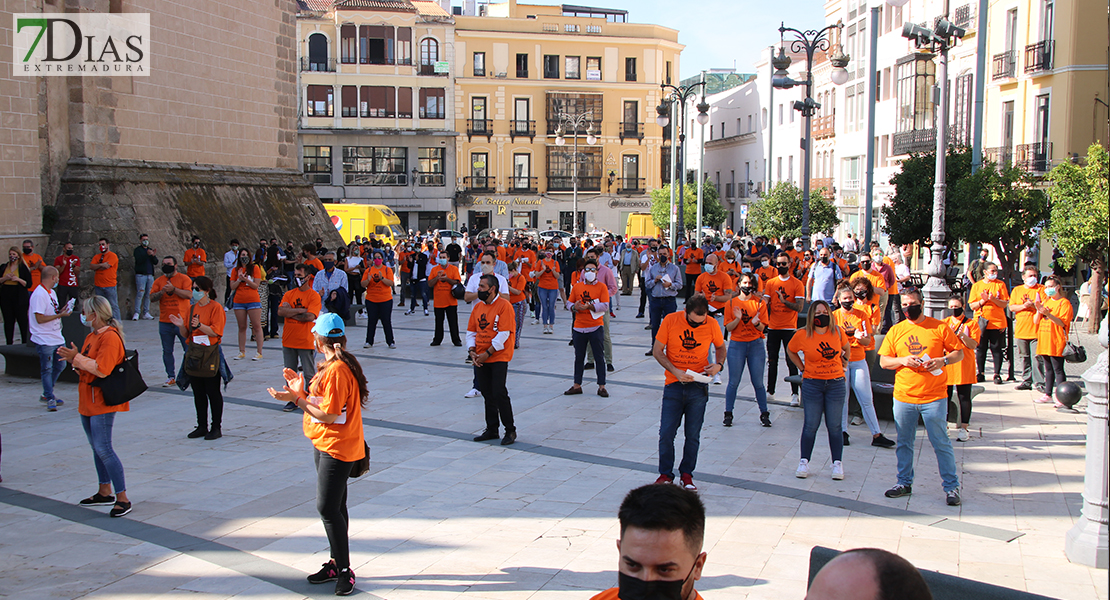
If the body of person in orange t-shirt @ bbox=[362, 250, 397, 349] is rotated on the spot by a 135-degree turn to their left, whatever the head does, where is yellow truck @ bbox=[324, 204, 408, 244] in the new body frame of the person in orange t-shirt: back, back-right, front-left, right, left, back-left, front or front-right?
front-left

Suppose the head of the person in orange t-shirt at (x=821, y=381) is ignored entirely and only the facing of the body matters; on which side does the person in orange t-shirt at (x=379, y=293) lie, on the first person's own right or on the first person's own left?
on the first person's own right

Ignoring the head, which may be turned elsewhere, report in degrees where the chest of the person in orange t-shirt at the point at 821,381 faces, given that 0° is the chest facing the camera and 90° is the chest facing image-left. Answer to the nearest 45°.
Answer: approximately 0°
